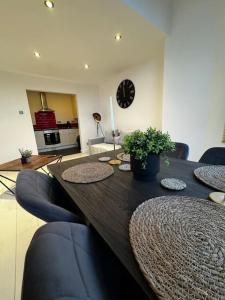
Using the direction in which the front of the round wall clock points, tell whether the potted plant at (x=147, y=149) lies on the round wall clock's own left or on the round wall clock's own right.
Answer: on the round wall clock's own left

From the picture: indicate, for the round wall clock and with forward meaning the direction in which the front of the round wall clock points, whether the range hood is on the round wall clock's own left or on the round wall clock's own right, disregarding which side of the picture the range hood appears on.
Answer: on the round wall clock's own right

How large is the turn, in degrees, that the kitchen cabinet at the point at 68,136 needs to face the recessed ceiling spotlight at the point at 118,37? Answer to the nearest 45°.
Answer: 0° — it already faces it

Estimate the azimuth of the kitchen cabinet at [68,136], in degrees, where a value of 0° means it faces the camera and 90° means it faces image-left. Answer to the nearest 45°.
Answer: approximately 0°

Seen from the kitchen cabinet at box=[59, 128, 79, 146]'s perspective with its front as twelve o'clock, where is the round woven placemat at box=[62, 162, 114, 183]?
The round woven placemat is roughly at 12 o'clock from the kitchen cabinet.

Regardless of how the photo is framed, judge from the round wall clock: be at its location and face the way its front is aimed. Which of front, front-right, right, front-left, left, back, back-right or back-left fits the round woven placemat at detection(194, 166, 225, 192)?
front-left

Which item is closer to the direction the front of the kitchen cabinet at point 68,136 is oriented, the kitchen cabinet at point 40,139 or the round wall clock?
the round wall clock

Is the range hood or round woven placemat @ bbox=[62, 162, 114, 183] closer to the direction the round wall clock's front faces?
the round woven placemat

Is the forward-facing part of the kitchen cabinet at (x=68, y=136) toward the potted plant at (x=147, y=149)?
yes

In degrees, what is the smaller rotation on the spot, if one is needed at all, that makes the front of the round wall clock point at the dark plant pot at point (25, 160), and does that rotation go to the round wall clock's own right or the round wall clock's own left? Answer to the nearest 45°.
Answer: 0° — it already faces it

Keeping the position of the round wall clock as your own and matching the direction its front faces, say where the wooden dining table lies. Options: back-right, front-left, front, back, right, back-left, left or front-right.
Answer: front-left
